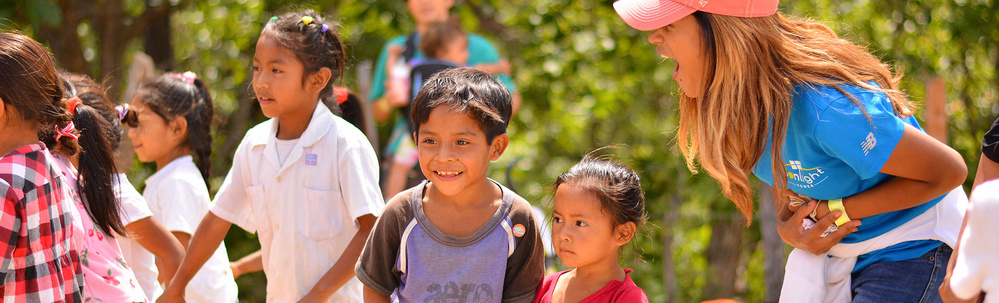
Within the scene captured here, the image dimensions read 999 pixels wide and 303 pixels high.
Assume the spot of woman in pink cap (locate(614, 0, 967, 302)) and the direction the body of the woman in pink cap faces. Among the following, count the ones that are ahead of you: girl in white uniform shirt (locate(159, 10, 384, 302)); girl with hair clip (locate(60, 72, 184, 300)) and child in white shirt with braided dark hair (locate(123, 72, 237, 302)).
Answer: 3

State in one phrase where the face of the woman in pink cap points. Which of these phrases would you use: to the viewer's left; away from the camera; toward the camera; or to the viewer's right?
to the viewer's left

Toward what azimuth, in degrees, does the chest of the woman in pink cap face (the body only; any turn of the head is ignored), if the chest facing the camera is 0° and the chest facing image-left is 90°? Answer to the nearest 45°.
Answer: approximately 90°

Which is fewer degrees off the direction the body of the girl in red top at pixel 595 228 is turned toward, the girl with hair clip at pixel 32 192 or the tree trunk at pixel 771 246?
the girl with hair clip

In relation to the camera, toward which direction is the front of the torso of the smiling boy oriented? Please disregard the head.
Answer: toward the camera

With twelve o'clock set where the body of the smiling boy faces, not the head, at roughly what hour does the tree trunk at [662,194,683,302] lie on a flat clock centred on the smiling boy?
The tree trunk is roughly at 7 o'clock from the smiling boy.

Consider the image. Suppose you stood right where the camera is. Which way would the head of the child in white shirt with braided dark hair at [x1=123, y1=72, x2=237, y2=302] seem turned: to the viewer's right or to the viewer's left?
to the viewer's left
